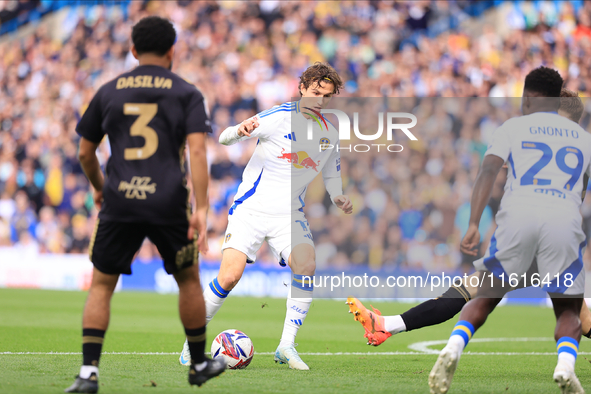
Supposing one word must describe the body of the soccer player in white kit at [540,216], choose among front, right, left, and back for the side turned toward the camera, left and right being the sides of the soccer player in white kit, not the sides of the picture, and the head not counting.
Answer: back

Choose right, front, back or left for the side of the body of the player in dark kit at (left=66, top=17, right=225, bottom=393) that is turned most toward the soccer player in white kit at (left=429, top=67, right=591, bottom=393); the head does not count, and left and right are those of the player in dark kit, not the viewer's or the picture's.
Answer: right

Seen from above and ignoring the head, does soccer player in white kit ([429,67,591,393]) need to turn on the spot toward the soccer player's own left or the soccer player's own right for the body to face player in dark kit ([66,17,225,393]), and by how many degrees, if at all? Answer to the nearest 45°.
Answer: approximately 135° to the soccer player's own left

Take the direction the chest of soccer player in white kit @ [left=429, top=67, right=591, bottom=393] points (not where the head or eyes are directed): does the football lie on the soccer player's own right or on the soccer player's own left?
on the soccer player's own left

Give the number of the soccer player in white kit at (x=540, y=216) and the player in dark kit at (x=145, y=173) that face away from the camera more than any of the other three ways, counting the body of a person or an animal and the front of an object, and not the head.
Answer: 2

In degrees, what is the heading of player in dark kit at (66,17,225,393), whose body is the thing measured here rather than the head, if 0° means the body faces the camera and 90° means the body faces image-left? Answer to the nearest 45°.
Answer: approximately 180°
